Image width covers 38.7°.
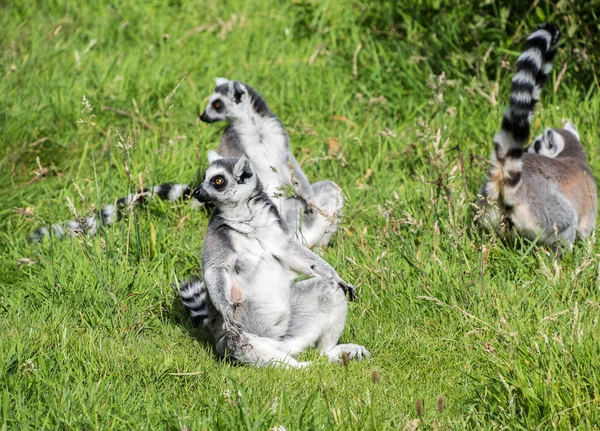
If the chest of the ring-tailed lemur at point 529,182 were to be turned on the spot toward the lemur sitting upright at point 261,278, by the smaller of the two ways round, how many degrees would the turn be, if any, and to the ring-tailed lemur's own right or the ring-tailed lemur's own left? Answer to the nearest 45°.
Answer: approximately 180°

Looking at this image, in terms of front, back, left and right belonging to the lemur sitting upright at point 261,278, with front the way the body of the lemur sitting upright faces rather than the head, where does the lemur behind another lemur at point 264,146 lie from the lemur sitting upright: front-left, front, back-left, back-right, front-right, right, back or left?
back-left

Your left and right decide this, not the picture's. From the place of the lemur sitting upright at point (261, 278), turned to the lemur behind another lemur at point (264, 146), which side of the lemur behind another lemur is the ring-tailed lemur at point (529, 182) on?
right

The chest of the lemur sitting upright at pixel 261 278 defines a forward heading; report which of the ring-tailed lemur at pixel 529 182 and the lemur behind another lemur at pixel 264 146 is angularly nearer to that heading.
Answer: the ring-tailed lemur

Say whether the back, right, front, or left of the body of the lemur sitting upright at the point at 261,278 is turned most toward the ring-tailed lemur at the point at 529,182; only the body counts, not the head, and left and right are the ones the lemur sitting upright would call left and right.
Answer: left

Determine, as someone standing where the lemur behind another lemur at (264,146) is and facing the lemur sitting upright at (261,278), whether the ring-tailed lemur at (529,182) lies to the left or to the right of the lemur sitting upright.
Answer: left

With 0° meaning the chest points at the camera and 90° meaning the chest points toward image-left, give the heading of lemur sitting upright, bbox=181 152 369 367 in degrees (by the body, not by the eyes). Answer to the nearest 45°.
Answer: approximately 315°

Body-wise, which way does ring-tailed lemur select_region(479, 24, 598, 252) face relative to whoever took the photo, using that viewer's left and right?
facing away from the viewer and to the right of the viewer

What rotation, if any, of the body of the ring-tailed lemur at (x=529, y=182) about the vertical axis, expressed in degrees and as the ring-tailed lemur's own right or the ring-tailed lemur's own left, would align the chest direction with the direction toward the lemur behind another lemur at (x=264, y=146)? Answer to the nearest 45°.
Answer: approximately 135° to the ring-tailed lemur's own left
